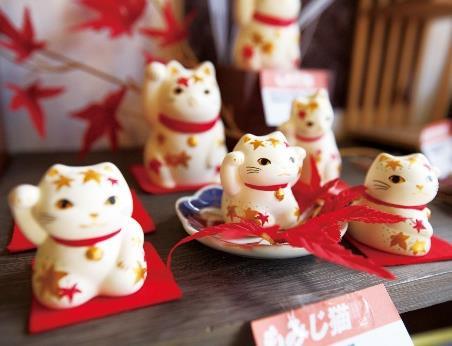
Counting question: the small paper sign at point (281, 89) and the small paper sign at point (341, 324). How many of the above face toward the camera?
2

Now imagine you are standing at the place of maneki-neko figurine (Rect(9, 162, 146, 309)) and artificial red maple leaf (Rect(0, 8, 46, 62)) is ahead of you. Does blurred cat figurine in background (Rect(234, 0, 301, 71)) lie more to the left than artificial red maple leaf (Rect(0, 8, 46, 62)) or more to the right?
right

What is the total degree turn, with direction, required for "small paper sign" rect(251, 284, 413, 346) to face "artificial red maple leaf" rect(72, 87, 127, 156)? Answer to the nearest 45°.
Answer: approximately 135° to its right

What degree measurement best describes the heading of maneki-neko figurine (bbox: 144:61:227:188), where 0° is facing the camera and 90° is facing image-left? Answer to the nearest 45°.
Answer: approximately 315°

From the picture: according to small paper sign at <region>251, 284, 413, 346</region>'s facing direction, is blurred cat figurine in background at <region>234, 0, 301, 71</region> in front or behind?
behind

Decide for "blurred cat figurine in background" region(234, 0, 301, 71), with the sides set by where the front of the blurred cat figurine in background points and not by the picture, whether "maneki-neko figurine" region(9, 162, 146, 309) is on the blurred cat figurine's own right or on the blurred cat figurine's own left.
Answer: on the blurred cat figurine's own right

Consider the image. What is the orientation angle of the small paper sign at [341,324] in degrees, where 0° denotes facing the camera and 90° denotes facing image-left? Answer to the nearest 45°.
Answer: approximately 0°
